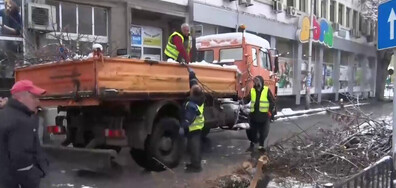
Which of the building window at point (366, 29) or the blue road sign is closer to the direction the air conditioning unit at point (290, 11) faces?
the blue road sign

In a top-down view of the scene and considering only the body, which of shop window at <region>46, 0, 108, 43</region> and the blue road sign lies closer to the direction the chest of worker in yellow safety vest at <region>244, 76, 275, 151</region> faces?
the blue road sign

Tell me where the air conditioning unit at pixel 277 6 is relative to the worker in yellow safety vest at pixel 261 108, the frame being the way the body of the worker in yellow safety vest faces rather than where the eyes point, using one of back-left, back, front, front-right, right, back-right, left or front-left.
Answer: back

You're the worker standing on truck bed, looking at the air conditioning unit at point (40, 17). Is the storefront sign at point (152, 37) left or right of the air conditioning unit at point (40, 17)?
right

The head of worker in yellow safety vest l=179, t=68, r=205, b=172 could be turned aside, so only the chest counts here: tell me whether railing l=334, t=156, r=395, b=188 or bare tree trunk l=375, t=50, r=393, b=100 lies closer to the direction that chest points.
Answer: the bare tree trunk

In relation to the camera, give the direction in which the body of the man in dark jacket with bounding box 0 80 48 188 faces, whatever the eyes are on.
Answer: to the viewer's right

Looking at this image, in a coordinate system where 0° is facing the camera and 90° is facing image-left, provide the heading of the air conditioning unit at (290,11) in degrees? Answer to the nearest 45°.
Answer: approximately 315°

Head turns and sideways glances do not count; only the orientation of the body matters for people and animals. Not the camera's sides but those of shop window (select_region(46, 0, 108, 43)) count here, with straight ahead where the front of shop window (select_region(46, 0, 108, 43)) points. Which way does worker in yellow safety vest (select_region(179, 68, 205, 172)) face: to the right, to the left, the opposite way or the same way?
the opposite way

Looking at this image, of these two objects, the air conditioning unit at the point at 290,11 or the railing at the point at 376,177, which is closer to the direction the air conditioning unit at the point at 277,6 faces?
the railing

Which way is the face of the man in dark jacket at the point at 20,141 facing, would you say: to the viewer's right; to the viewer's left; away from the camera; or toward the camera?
to the viewer's right

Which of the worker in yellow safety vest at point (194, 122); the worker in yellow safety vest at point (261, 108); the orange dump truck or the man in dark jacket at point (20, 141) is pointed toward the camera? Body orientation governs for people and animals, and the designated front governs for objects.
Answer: the worker in yellow safety vest at point (261, 108)
